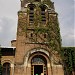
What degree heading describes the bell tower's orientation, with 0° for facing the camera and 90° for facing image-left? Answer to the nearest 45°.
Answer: approximately 0°

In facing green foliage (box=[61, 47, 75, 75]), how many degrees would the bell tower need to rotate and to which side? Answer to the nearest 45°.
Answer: approximately 90° to its left
